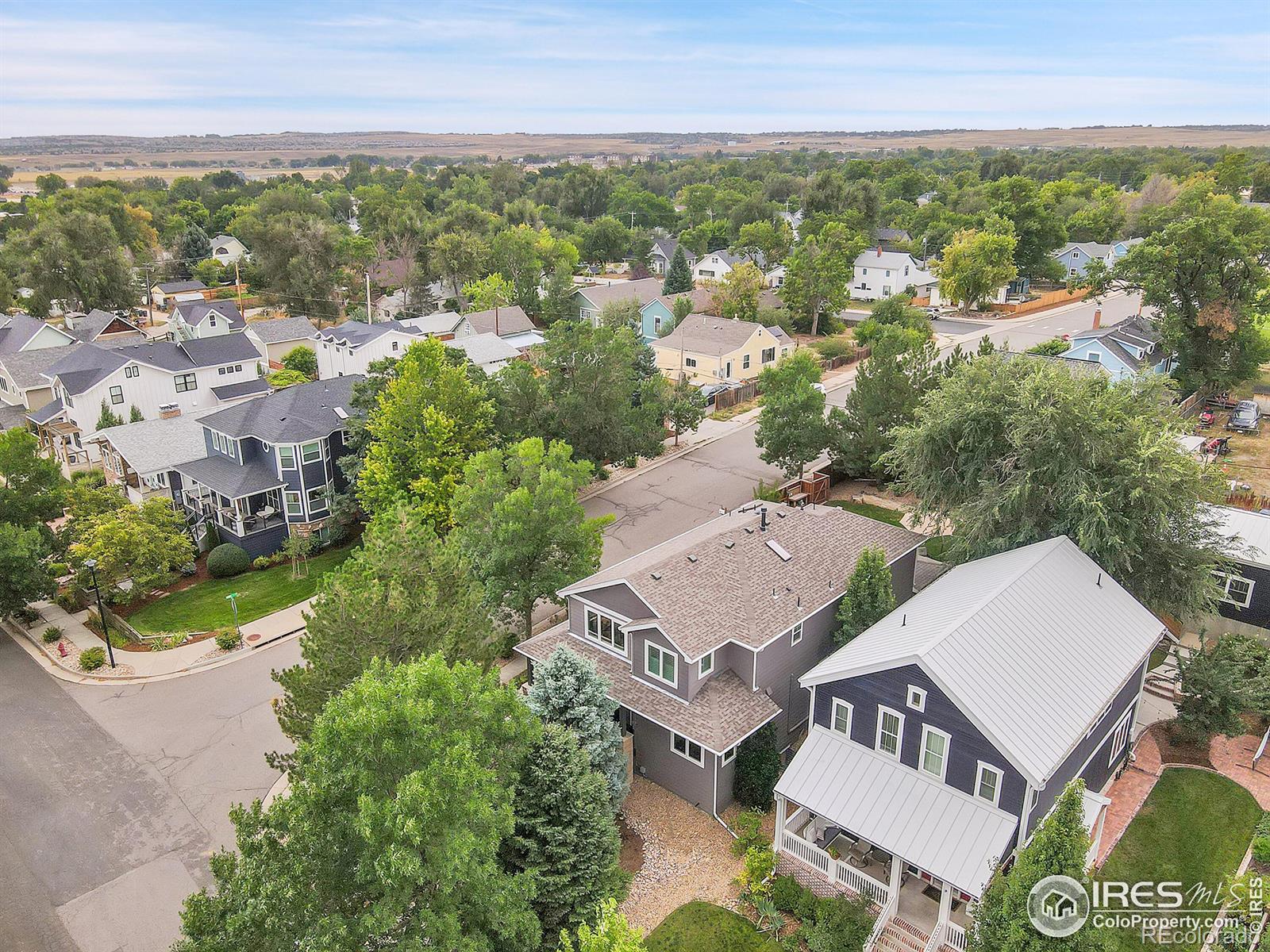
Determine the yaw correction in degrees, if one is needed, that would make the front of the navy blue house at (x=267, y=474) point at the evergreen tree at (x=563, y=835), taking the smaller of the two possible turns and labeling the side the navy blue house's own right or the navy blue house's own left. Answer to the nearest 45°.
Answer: approximately 45° to the navy blue house's own left

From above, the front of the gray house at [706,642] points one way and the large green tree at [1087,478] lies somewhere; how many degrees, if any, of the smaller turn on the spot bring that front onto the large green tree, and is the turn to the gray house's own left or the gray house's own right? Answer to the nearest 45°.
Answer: approximately 180°

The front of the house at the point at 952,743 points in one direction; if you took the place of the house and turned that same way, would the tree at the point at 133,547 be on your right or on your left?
on your right

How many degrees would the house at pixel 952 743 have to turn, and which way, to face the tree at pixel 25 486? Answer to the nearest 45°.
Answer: approximately 45° to its right

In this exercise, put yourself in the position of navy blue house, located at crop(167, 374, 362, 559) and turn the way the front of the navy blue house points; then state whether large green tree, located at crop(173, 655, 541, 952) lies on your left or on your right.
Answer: on your left

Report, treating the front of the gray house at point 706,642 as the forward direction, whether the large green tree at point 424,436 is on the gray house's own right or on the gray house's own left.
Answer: on the gray house's own right

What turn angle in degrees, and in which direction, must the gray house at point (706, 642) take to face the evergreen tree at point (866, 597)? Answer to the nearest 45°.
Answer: approximately 135° to its left

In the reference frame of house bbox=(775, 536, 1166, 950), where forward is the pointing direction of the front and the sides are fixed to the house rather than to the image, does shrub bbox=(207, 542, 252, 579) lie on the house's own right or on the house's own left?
on the house's own right

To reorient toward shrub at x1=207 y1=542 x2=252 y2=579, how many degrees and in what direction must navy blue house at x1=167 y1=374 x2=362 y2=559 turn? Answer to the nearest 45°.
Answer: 0° — it already faces it
